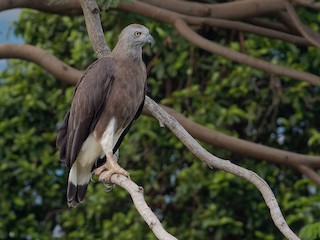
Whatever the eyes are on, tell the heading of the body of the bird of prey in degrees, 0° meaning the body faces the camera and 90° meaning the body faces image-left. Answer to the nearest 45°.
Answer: approximately 315°
